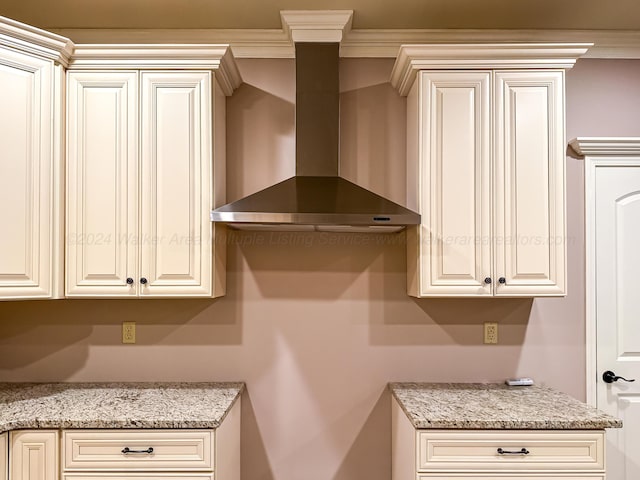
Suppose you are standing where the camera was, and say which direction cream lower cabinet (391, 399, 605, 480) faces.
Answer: facing the viewer

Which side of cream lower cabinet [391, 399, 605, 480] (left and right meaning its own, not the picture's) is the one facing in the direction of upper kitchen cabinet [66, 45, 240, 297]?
right

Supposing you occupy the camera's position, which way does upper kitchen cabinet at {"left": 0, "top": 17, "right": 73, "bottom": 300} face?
facing the viewer and to the right of the viewer

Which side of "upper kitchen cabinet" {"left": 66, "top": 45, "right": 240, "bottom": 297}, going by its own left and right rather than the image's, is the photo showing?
front

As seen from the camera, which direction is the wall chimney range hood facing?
toward the camera

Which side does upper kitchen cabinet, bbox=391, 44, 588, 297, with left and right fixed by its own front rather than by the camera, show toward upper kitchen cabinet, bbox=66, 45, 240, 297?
right

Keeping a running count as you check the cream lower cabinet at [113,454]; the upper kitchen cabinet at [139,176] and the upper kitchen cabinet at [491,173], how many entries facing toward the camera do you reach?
3

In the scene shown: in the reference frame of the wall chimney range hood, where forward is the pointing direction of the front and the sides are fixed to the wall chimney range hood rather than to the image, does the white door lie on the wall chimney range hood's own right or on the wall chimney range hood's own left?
on the wall chimney range hood's own left
